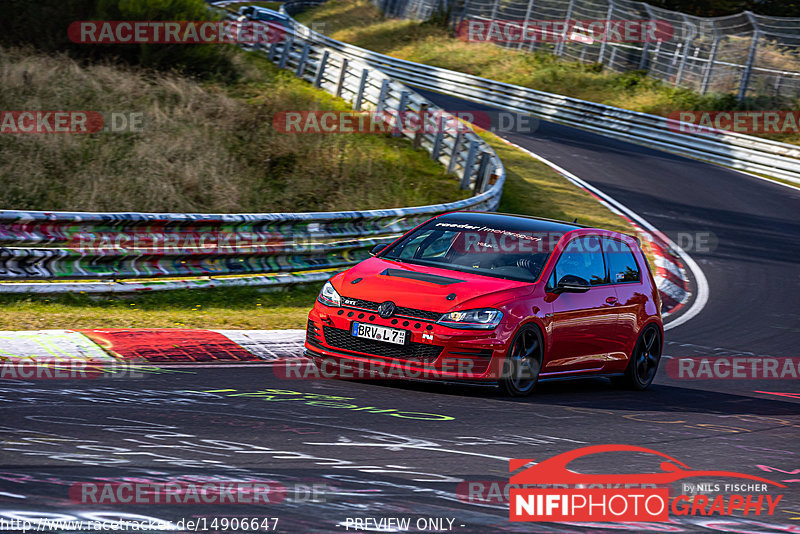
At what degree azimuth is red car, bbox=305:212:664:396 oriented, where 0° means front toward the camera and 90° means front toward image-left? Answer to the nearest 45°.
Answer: approximately 45°

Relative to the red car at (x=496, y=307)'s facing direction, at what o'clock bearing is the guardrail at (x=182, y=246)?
The guardrail is roughly at 3 o'clock from the red car.

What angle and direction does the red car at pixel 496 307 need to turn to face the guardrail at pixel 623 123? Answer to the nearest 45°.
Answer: approximately 135° to its right

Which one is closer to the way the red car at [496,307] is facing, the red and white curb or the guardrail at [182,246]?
the red and white curb

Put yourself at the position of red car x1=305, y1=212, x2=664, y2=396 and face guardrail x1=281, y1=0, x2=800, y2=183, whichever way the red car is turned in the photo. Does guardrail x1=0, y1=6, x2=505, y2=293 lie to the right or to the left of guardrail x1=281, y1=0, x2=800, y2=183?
left

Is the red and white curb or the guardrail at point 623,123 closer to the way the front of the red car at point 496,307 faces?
the red and white curb

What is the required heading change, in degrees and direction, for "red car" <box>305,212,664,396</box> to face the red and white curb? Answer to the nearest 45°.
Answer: approximately 45° to its right

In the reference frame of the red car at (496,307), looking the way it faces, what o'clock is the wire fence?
The wire fence is roughly at 5 o'clock from the red car.
